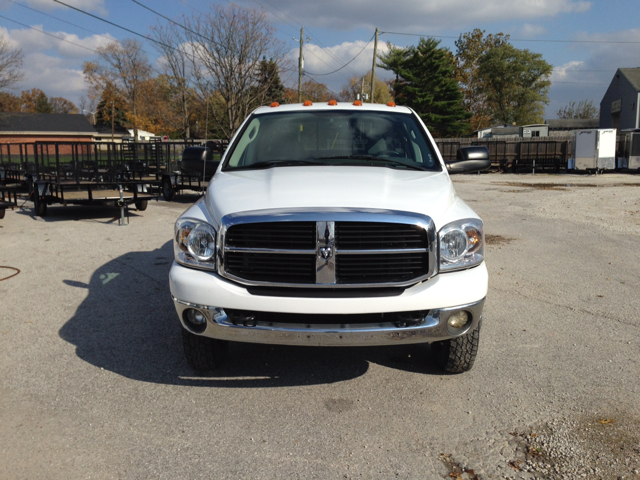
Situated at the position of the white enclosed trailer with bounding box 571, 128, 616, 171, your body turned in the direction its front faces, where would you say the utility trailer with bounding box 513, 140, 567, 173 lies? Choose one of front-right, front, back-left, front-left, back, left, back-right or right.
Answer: back-right

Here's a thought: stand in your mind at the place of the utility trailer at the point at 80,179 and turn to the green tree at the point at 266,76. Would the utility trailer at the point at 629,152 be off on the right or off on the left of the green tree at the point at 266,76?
right

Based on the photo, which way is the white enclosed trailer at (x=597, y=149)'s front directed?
toward the camera

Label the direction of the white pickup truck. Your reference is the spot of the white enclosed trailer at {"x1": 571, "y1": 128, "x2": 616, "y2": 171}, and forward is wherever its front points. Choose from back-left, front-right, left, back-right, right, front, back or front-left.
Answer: front

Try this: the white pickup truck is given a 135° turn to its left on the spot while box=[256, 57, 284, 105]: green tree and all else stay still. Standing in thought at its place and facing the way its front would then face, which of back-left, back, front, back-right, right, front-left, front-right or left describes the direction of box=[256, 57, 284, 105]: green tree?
front-left

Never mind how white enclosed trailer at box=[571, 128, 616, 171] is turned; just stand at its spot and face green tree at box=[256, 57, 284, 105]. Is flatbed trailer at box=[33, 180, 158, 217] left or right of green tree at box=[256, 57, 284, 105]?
left

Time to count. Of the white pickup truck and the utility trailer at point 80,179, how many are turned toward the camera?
2

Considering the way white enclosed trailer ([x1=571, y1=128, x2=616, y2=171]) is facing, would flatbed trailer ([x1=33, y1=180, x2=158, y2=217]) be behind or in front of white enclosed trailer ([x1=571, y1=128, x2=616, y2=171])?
in front

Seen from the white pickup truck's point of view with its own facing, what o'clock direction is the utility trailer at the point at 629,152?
The utility trailer is roughly at 7 o'clock from the white pickup truck.

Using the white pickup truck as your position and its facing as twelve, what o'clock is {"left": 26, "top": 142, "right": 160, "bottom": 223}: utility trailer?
The utility trailer is roughly at 5 o'clock from the white pickup truck.

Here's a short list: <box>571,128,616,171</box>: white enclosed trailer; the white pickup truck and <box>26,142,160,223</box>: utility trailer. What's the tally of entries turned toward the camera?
3

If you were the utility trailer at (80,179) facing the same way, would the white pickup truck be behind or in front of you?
in front
